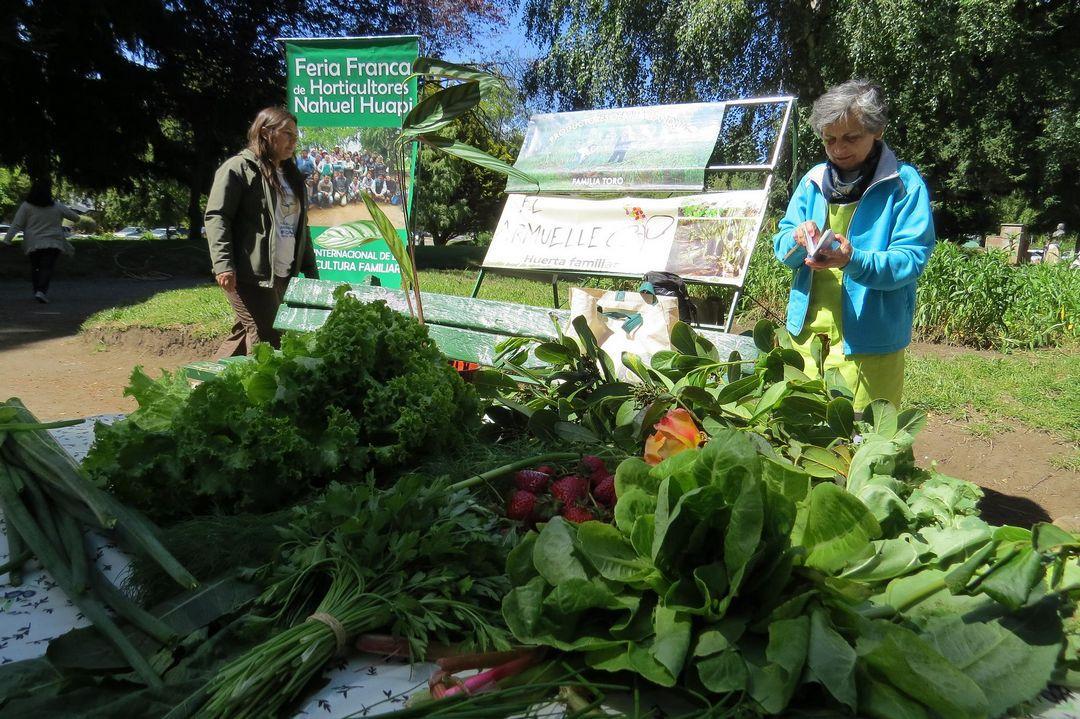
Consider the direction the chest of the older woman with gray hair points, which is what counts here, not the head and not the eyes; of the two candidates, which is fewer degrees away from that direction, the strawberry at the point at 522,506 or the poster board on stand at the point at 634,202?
the strawberry

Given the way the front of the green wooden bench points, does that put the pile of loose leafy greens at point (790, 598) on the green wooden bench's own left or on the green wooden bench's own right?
on the green wooden bench's own left

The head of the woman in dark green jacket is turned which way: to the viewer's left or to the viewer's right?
to the viewer's right

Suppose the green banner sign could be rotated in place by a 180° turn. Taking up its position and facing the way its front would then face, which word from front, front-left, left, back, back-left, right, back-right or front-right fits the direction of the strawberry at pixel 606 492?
back

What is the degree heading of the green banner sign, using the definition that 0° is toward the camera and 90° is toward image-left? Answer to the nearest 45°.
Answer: approximately 0°

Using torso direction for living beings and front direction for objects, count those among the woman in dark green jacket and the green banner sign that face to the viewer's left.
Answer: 0

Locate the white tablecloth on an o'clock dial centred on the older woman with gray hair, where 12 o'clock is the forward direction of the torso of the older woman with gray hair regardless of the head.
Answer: The white tablecloth is roughly at 11 o'clock from the older woman with gray hair.

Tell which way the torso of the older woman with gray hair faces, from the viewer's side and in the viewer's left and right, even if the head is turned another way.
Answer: facing the viewer and to the left of the viewer

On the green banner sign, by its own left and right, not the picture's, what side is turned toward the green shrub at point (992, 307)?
left
